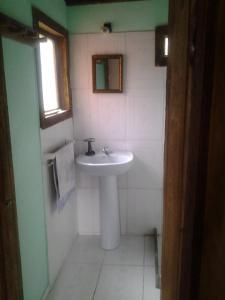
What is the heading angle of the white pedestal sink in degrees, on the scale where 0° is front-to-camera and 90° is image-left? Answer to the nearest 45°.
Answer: approximately 0°
